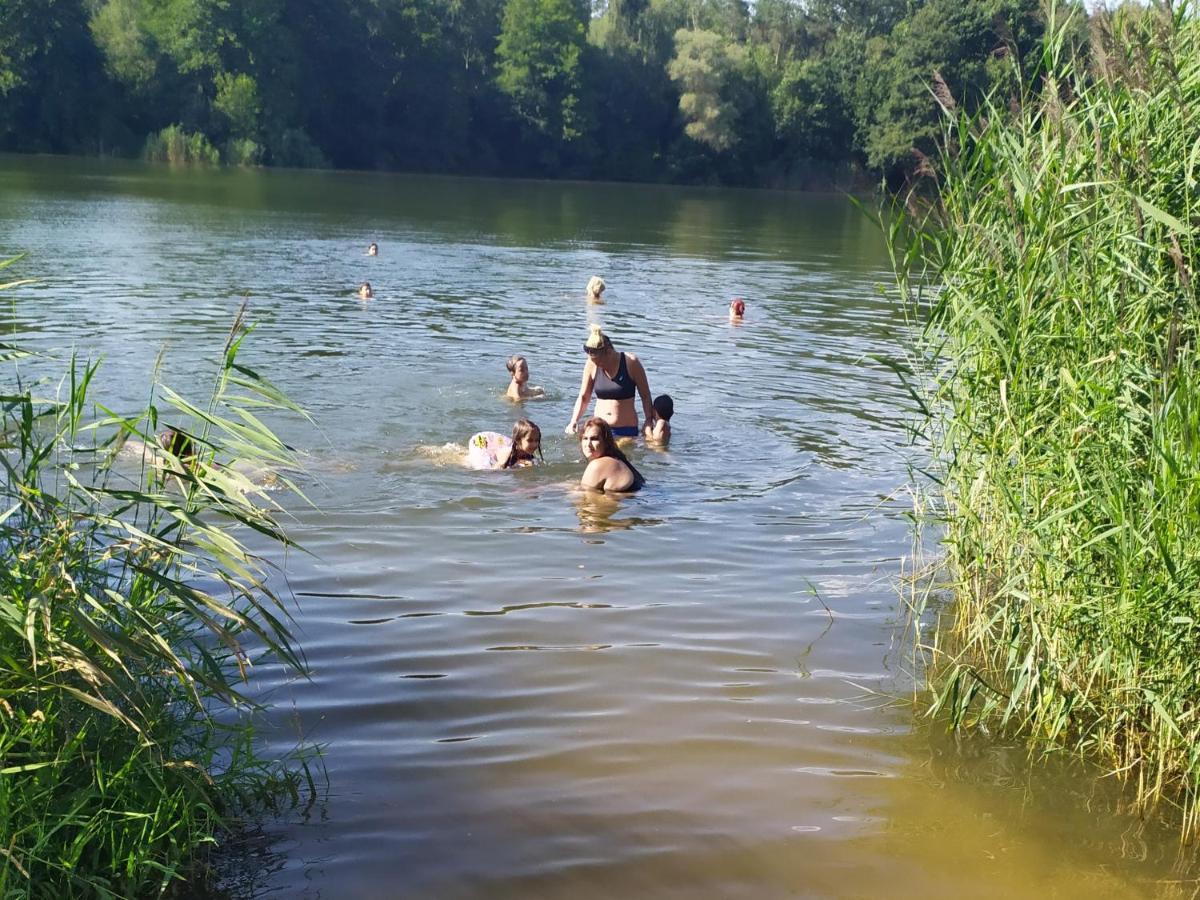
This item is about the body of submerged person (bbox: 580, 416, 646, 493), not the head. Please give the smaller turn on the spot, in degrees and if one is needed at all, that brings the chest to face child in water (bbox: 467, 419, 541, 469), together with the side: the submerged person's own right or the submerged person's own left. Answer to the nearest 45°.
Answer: approximately 45° to the submerged person's own right

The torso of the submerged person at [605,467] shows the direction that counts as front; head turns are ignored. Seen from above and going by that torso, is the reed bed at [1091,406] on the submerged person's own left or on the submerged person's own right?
on the submerged person's own left
